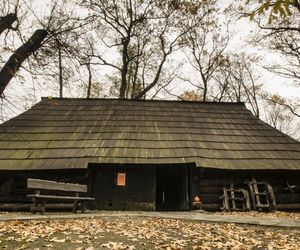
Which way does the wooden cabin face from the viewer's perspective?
toward the camera

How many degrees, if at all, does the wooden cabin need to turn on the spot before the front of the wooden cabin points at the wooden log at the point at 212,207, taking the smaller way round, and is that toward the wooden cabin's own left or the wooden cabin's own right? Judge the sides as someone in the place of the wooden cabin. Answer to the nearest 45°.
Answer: approximately 90° to the wooden cabin's own left
